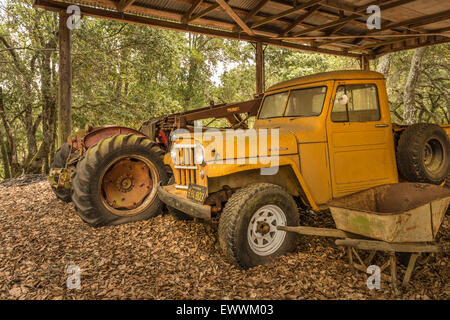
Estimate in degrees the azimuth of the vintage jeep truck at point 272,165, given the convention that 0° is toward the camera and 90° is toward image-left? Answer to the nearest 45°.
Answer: approximately 45°

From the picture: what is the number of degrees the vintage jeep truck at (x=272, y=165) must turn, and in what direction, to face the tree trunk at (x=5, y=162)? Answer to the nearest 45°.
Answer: approximately 90° to its right

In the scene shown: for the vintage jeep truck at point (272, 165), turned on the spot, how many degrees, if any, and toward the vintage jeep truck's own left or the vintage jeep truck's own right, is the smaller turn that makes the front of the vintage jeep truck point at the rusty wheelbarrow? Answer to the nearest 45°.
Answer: approximately 90° to the vintage jeep truck's own left
